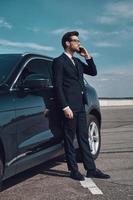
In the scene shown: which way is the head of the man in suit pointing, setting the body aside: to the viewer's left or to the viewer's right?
to the viewer's right

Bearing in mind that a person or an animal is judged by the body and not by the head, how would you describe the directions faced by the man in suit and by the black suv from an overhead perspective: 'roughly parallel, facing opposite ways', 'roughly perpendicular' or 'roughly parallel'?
roughly perpendicular
